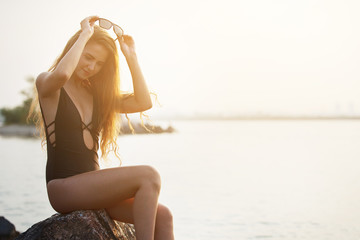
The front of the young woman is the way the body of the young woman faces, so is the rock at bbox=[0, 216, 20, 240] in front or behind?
behind

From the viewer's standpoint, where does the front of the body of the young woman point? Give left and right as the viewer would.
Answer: facing the viewer and to the right of the viewer
